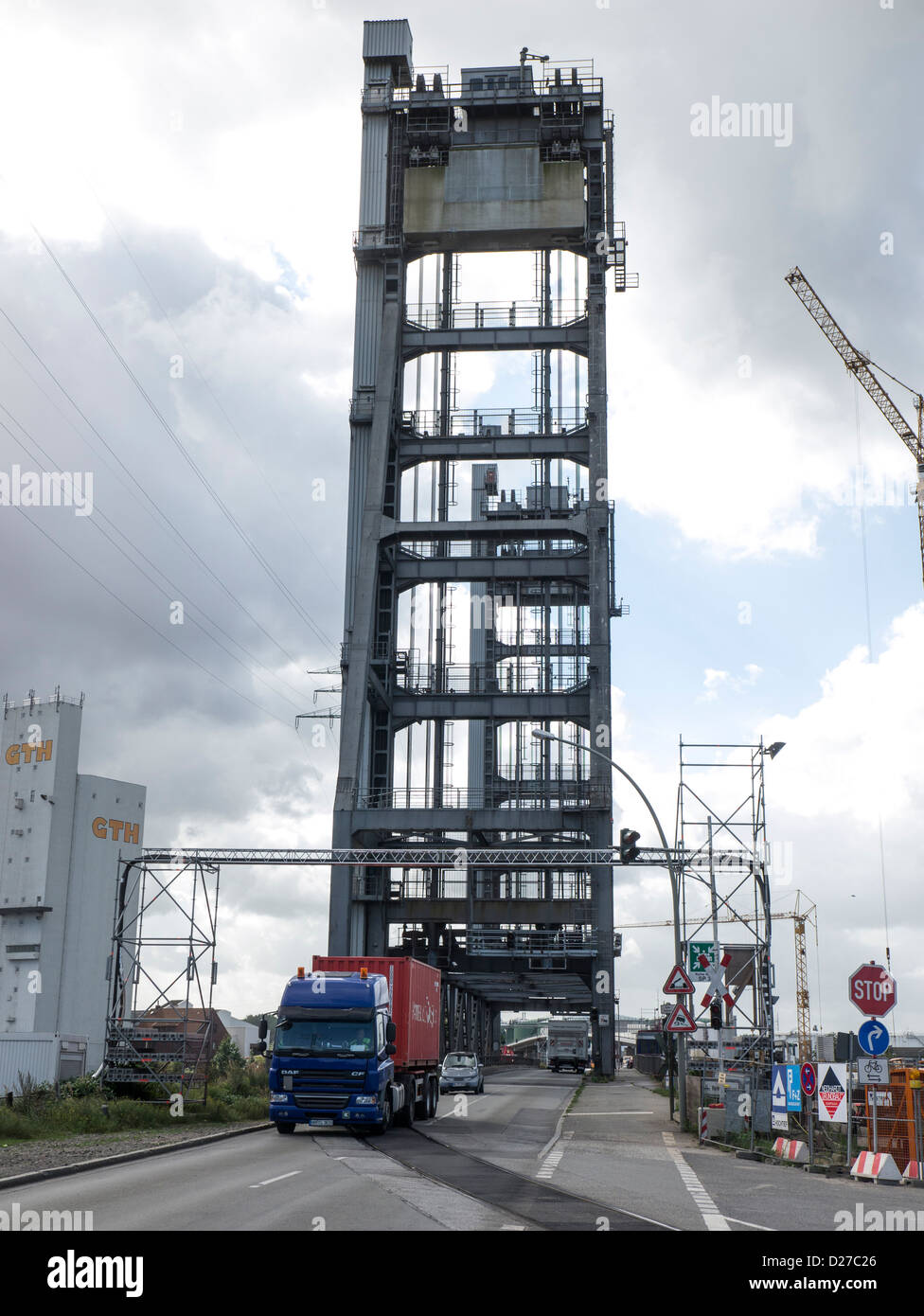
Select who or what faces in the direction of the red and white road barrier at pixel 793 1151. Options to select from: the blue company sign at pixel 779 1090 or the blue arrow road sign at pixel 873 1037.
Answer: the blue company sign

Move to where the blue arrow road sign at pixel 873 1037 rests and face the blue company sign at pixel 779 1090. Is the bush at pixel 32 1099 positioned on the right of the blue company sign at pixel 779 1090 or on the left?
left

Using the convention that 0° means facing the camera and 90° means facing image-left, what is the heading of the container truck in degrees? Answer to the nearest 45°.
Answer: approximately 0°
